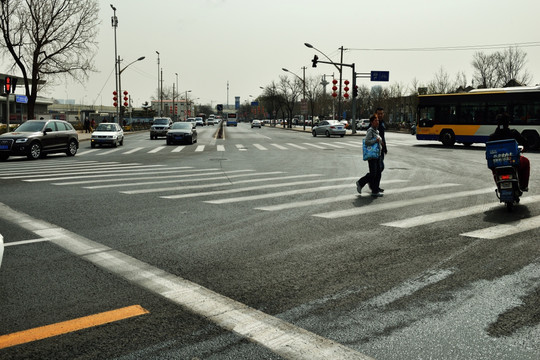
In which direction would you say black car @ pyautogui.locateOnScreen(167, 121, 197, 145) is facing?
toward the camera

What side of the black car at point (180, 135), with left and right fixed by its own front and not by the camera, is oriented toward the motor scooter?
front

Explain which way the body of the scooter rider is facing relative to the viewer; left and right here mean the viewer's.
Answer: facing away from the viewer

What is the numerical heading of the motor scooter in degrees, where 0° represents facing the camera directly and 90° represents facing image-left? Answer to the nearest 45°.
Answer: approximately 180°

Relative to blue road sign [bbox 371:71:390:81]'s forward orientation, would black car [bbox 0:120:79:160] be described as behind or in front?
in front

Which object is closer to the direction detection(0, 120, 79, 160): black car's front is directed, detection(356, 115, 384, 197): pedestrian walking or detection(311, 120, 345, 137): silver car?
the pedestrian walking

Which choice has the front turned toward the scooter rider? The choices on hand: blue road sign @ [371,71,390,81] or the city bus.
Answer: the blue road sign

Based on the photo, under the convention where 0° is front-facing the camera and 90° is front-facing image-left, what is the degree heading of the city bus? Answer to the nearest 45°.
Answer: approximately 90°

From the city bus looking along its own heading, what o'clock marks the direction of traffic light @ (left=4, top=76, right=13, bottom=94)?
The traffic light is roughly at 11 o'clock from the city bus.

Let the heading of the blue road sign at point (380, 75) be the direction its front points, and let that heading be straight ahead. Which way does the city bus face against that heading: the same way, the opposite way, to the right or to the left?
to the right

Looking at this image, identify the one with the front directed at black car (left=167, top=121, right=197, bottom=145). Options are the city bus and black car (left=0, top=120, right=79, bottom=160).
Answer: the city bus

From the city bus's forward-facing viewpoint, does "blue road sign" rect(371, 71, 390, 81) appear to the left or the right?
on its right

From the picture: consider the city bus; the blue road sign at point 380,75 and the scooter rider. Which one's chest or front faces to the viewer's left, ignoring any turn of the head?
the city bus

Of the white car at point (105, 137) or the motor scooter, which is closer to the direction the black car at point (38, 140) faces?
the motor scooter

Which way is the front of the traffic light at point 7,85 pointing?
toward the camera
